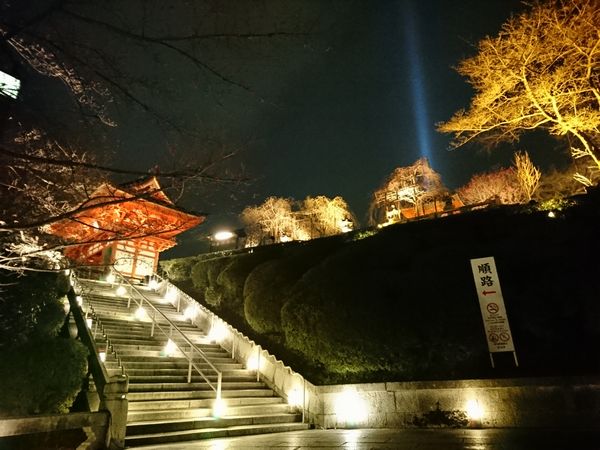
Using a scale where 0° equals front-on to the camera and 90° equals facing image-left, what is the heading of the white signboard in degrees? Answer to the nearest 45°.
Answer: approximately 0°

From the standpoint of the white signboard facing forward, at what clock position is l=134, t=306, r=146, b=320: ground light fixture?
The ground light fixture is roughly at 3 o'clock from the white signboard.

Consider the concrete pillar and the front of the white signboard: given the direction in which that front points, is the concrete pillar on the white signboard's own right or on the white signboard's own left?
on the white signboard's own right

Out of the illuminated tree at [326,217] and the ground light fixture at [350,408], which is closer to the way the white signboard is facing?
the ground light fixture

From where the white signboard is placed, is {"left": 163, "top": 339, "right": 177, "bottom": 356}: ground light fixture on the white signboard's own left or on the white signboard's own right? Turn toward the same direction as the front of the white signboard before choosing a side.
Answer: on the white signboard's own right
